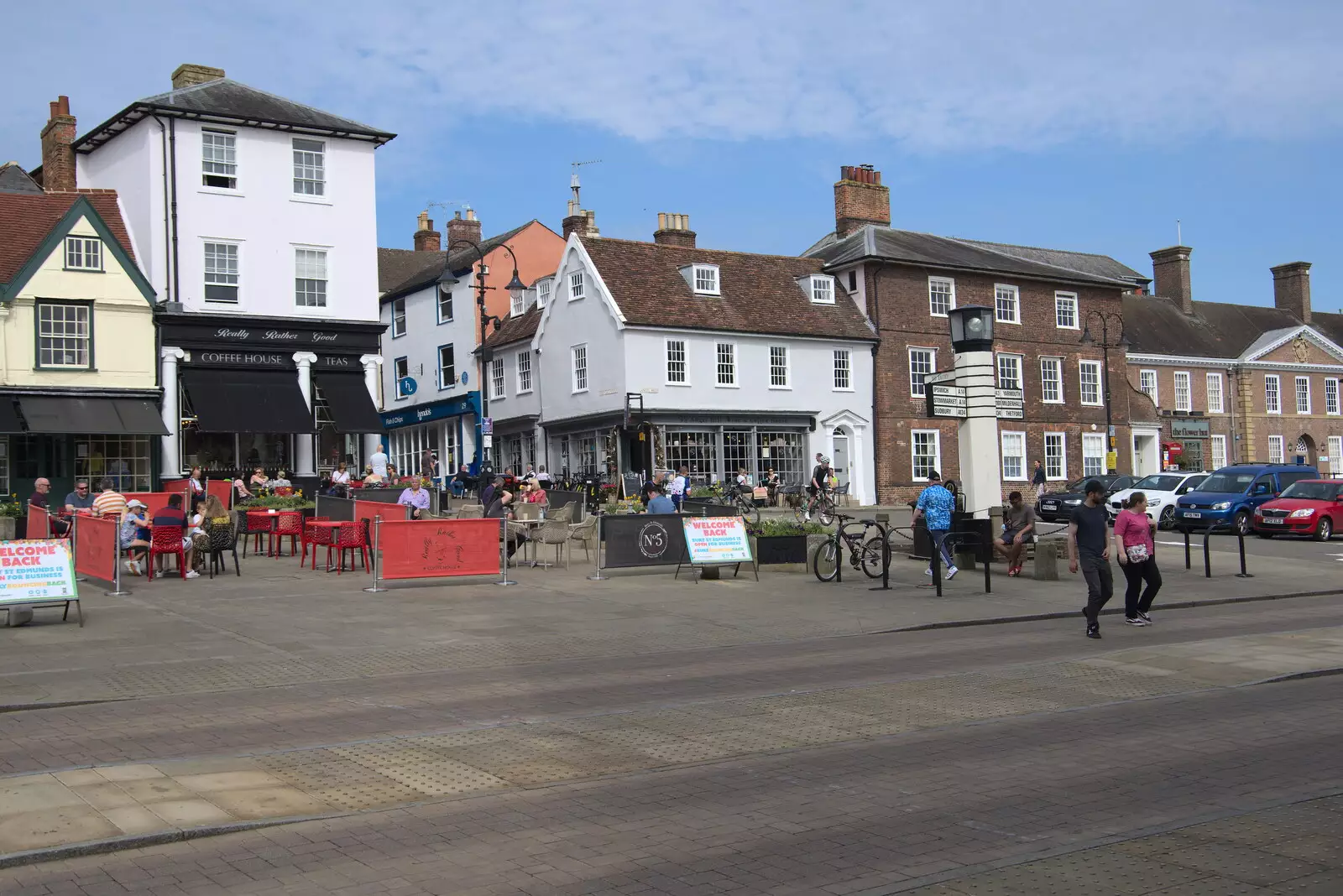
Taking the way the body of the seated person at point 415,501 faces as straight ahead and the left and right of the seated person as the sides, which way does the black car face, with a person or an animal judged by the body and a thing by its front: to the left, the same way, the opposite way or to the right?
to the right

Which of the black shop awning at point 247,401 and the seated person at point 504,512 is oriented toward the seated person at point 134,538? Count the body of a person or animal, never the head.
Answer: the black shop awning

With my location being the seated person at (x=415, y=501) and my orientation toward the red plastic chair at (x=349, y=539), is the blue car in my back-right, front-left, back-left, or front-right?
back-left

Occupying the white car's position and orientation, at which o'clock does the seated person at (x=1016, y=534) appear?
The seated person is roughly at 11 o'clock from the white car.

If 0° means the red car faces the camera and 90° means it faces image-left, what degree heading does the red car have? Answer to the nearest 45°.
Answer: approximately 45°

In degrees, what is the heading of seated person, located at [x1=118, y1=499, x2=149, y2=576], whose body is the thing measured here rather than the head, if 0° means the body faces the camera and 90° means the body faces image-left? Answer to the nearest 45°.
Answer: approximately 270°

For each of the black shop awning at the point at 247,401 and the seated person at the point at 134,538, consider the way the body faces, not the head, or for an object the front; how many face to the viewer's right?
1

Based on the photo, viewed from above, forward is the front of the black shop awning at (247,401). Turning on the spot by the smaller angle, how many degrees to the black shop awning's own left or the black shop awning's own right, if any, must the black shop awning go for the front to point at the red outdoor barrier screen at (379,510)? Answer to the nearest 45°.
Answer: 0° — it already faces it

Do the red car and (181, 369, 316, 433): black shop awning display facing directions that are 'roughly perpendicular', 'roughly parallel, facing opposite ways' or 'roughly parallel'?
roughly perpendicular
